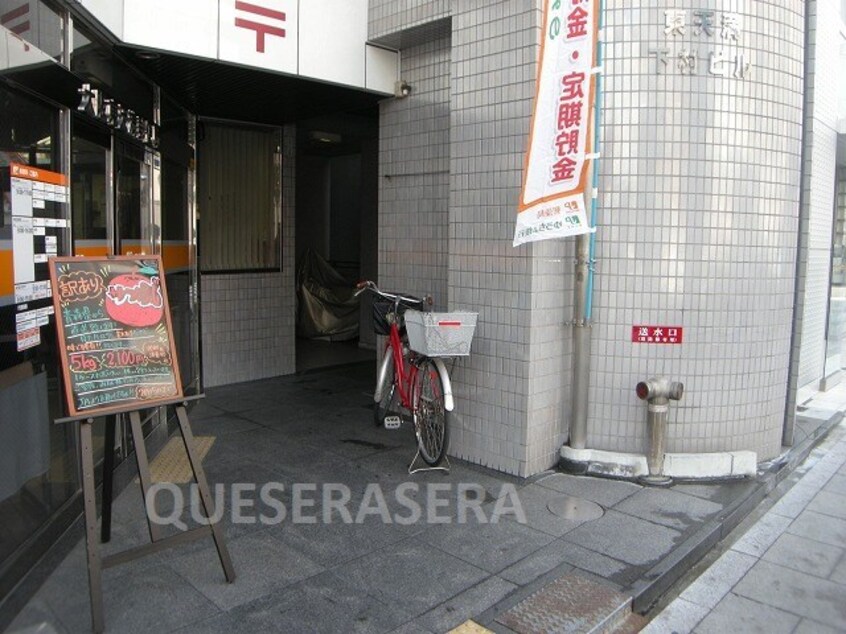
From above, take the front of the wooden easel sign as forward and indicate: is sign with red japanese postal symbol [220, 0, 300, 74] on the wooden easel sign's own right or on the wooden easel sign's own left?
on the wooden easel sign's own left

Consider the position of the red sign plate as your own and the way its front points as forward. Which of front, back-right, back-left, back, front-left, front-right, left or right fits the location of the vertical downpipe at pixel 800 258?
back-left

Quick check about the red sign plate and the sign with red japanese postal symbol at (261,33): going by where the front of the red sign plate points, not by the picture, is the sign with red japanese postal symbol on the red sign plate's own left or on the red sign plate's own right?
on the red sign plate's own right

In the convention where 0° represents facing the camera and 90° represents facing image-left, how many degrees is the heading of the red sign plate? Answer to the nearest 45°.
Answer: approximately 0°
